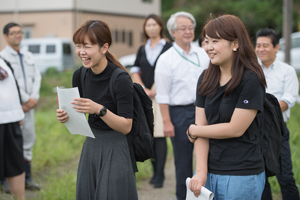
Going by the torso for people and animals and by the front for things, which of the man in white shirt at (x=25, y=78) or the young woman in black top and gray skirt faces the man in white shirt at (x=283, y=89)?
the man in white shirt at (x=25, y=78)

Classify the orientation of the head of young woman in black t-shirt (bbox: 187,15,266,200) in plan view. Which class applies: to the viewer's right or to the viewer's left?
to the viewer's left

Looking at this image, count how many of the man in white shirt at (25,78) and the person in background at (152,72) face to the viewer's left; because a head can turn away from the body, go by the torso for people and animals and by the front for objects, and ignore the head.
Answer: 0

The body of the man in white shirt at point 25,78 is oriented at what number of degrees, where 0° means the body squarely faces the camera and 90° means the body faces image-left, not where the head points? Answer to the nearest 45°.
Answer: approximately 315°

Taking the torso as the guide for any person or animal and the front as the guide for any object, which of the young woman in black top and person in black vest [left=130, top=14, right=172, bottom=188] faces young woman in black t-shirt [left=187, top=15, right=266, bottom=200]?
the person in background

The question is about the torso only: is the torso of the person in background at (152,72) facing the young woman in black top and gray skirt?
yes

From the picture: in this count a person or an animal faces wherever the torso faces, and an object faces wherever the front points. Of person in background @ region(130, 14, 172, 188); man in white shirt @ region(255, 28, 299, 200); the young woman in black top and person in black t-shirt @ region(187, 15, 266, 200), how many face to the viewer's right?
0

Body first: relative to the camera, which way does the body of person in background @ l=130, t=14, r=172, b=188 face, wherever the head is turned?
toward the camera

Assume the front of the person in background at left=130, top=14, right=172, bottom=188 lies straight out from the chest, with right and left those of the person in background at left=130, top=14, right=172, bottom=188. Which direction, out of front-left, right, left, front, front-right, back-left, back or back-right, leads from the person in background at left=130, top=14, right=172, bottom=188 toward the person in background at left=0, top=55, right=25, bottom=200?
front-right
